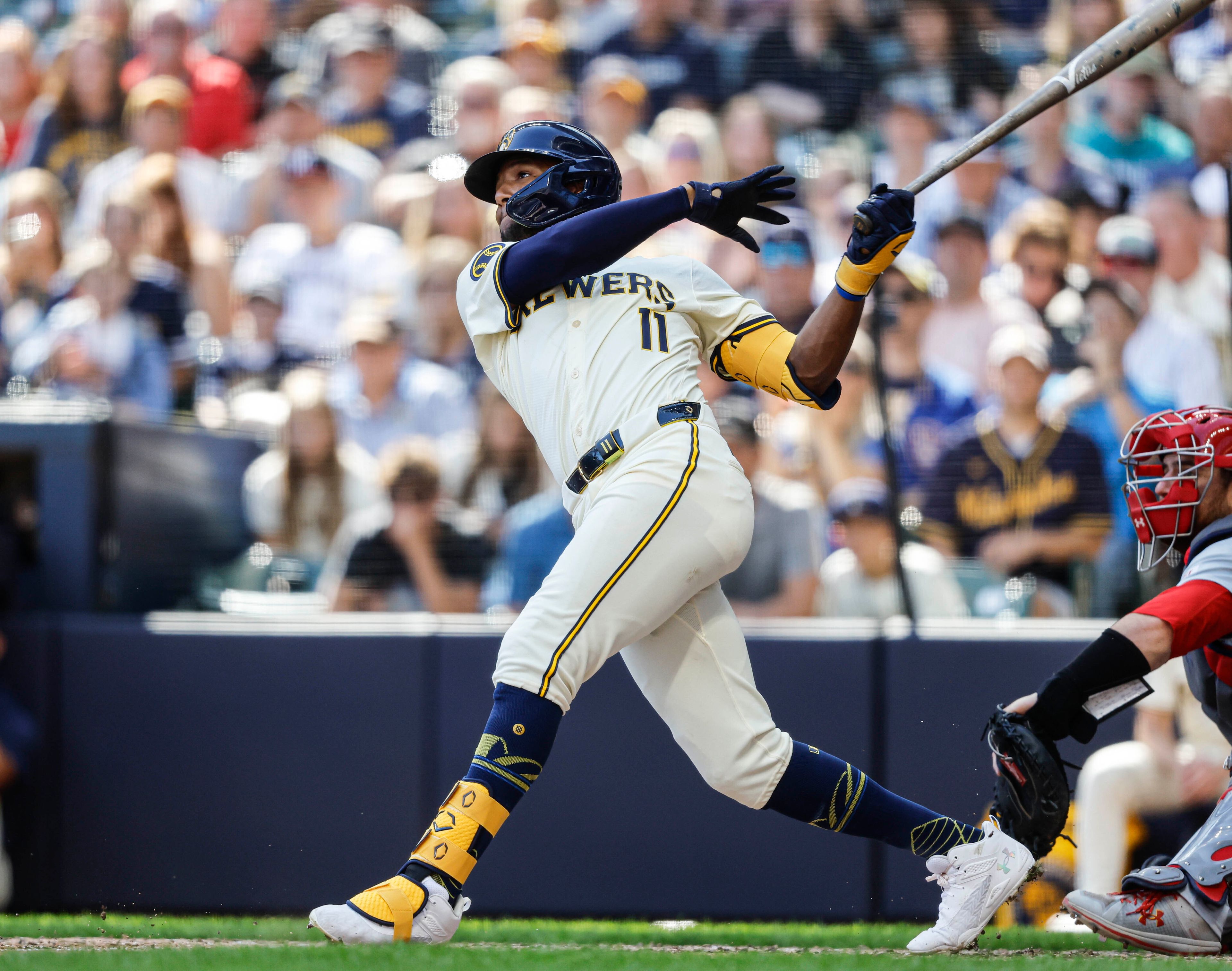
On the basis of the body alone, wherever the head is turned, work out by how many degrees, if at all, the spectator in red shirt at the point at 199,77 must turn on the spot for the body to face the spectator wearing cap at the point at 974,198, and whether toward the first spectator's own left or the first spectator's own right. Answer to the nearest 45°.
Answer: approximately 90° to the first spectator's own left

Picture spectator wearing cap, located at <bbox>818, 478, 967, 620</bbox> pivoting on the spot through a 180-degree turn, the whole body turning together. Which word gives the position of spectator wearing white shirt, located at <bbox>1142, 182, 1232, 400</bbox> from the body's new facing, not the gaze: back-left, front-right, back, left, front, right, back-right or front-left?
front-right

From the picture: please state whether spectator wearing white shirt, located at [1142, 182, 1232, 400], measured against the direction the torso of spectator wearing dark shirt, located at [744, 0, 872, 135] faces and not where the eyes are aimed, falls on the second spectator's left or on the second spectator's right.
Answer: on the second spectator's left

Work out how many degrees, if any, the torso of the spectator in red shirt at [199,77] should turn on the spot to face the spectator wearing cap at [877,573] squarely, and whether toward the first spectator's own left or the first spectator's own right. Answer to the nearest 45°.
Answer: approximately 90° to the first spectator's own left

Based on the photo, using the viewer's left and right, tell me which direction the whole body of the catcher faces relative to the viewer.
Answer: facing to the left of the viewer

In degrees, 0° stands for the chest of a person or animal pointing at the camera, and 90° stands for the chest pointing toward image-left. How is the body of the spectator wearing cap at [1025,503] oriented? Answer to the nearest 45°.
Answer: approximately 0°

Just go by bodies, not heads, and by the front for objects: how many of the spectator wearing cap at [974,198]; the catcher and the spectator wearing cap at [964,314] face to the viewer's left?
1

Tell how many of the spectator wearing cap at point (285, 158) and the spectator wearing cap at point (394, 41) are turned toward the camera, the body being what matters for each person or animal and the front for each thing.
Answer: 2
